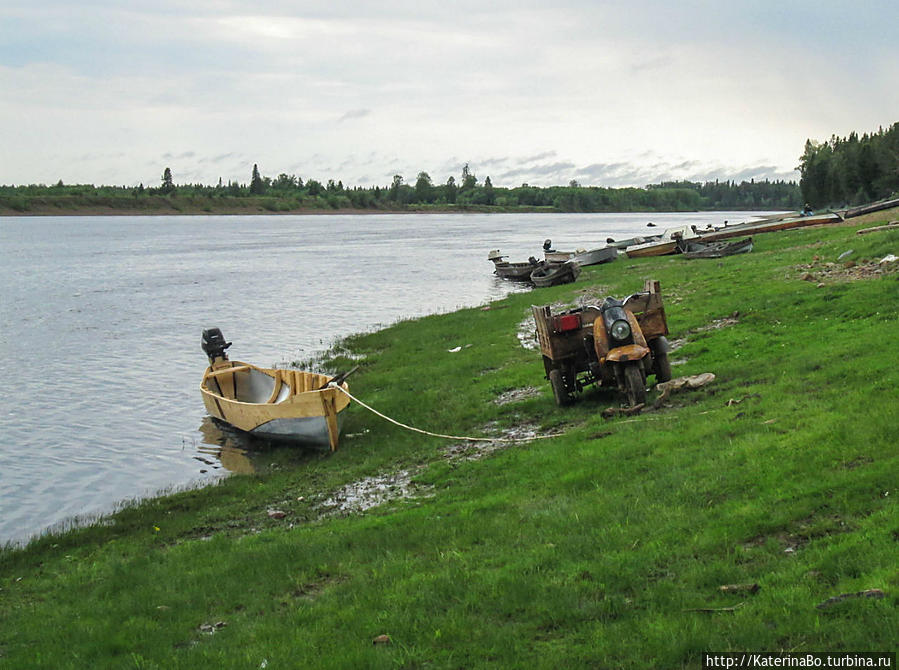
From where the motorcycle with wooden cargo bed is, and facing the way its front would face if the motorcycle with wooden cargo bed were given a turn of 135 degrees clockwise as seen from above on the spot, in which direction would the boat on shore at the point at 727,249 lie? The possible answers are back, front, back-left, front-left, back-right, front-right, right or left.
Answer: front-right

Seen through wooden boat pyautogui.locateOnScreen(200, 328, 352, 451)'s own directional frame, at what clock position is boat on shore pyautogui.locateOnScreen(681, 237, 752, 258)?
The boat on shore is roughly at 9 o'clock from the wooden boat.

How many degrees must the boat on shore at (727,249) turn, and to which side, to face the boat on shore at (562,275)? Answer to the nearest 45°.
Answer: approximately 180°

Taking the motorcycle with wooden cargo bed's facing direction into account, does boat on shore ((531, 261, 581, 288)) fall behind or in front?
behind

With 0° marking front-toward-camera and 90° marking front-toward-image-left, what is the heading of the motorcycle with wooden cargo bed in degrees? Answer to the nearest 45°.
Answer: approximately 0°

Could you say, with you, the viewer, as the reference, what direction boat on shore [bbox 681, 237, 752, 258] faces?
facing to the right of the viewer

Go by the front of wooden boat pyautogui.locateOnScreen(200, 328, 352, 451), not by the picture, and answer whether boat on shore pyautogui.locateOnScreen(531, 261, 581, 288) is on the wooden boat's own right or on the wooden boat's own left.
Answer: on the wooden boat's own left
